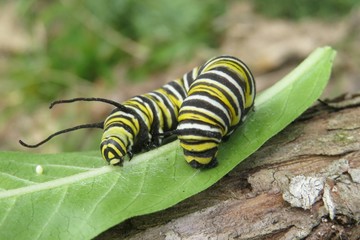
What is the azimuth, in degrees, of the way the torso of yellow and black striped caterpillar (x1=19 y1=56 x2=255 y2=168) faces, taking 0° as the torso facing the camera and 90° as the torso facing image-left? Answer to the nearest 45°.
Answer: approximately 45°
